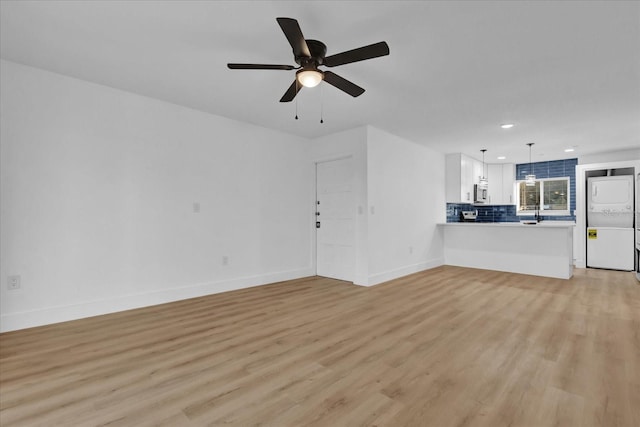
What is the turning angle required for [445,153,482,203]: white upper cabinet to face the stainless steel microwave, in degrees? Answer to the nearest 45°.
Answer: approximately 45° to its left

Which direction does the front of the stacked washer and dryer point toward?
toward the camera

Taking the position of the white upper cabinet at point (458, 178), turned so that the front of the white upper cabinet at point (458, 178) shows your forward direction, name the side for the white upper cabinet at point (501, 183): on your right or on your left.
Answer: on your left

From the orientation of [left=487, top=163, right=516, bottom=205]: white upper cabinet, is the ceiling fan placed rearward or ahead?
ahead

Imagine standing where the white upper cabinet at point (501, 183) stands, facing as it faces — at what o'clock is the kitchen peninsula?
The kitchen peninsula is roughly at 12 o'clock from the white upper cabinet.

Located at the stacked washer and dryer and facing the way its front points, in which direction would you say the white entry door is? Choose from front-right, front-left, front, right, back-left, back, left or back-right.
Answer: front-right
